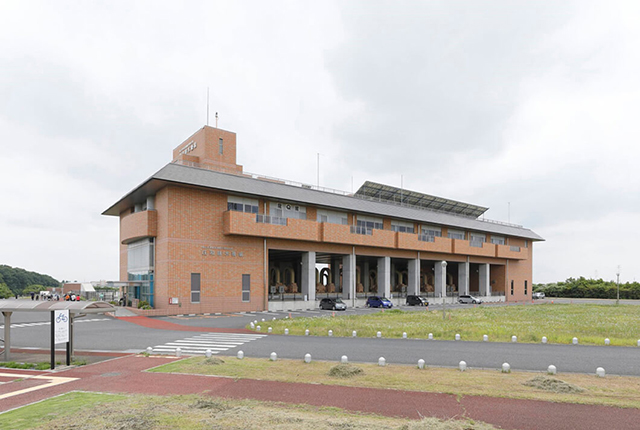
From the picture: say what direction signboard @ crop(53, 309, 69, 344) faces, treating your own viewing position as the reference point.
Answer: facing the viewer and to the right of the viewer

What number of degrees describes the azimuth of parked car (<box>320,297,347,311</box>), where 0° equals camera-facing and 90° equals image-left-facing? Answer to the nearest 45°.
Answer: approximately 315°

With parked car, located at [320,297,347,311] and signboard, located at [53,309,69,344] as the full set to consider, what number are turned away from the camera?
0

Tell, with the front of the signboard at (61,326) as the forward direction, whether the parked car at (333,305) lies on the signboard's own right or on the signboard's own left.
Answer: on the signboard's own left

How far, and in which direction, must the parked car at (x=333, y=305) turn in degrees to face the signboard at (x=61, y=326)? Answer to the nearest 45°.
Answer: approximately 45° to its right
